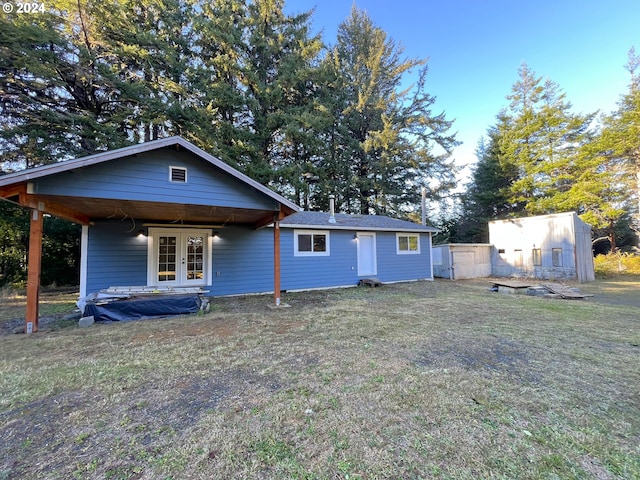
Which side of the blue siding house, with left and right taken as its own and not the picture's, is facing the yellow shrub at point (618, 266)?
left

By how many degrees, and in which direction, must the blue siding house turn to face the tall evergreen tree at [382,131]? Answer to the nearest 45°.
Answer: approximately 135° to its left

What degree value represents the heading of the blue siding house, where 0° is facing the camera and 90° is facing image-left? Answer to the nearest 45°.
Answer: approximately 0°

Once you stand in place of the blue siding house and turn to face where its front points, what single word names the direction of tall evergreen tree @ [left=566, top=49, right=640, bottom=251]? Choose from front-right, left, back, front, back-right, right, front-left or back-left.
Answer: left

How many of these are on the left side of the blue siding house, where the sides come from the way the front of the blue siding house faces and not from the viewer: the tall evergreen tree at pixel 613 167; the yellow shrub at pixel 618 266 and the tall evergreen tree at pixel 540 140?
3

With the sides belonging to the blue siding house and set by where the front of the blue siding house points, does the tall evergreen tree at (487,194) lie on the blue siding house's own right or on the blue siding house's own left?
on the blue siding house's own left

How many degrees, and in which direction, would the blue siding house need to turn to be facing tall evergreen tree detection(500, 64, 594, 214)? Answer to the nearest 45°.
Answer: approximately 90° to its left
